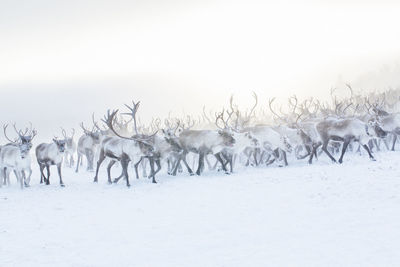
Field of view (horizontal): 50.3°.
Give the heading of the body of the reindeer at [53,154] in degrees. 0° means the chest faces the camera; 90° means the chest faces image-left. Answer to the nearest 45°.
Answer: approximately 315°
